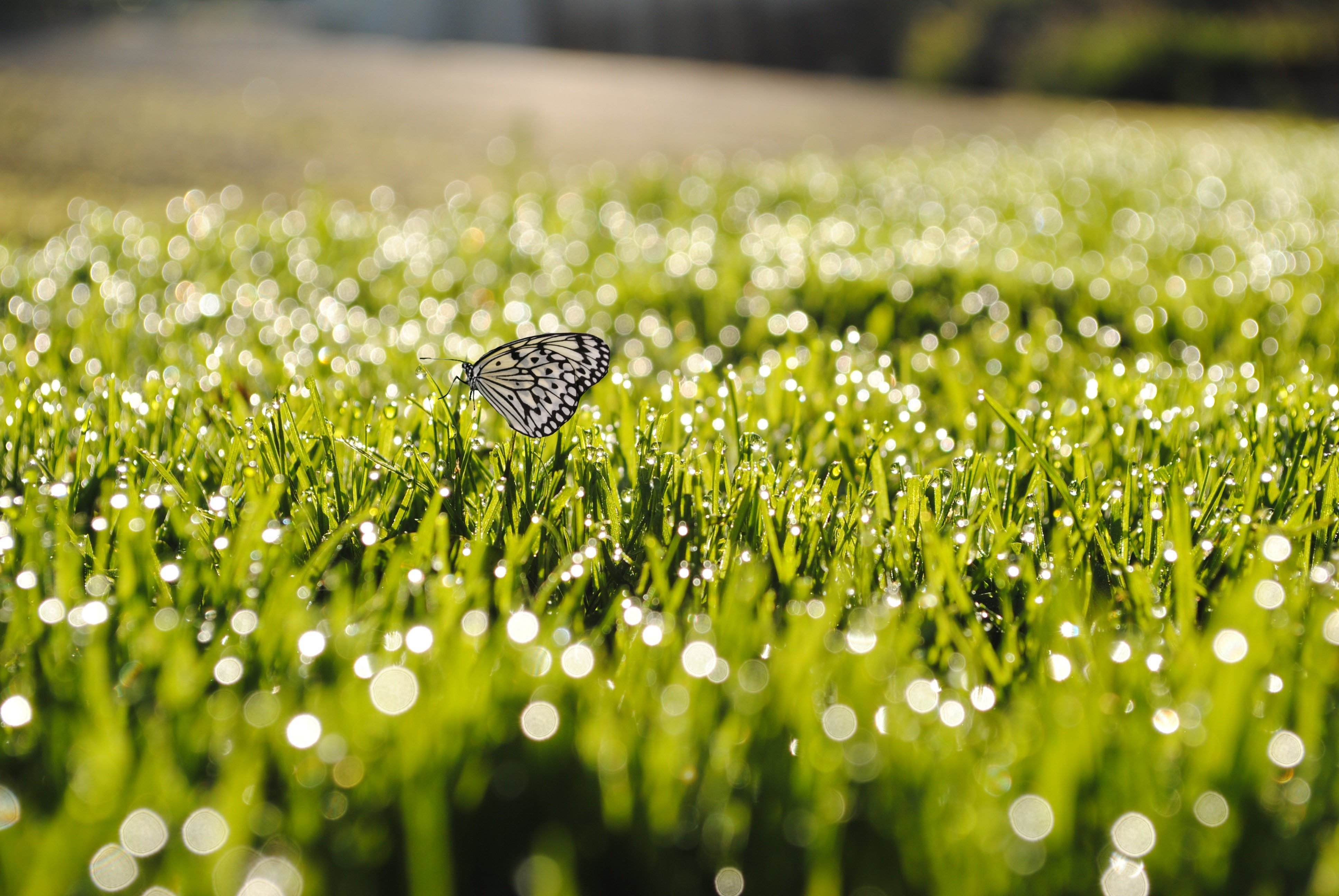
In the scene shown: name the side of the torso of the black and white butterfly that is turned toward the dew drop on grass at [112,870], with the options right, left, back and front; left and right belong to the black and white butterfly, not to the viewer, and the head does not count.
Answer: left

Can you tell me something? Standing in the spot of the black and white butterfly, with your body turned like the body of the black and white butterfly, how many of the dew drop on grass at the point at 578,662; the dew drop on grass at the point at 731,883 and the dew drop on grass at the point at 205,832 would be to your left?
3

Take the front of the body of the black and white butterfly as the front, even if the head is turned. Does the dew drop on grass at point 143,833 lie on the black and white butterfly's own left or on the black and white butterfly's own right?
on the black and white butterfly's own left

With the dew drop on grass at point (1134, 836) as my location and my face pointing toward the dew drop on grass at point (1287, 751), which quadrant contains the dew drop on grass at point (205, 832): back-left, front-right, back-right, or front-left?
back-left

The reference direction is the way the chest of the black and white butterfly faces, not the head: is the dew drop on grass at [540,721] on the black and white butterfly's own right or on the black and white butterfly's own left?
on the black and white butterfly's own left

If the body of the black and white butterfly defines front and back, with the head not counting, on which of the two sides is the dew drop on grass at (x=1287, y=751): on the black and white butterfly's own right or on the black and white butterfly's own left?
on the black and white butterfly's own left

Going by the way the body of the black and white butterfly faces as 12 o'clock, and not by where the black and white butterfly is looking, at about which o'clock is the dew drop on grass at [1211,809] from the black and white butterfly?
The dew drop on grass is roughly at 8 o'clock from the black and white butterfly.

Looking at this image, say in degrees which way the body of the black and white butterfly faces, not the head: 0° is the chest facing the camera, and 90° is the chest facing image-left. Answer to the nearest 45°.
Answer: approximately 90°

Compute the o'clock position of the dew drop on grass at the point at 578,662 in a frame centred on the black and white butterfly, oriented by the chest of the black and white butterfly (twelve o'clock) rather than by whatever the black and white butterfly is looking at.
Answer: The dew drop on grass is roughly at 9 o'clock from the black and white butterfly.

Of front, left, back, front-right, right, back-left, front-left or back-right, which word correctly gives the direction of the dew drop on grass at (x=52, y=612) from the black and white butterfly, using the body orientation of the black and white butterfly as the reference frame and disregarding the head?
front-left

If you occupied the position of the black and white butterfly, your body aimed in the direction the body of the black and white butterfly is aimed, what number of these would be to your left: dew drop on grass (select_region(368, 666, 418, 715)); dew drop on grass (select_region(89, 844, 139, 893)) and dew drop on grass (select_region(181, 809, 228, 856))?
3

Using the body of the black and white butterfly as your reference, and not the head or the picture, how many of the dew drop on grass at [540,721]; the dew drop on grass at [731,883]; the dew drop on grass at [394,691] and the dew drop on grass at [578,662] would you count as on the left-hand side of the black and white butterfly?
4

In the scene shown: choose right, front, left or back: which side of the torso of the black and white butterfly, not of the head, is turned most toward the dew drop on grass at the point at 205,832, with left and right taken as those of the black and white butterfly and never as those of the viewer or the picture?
left
